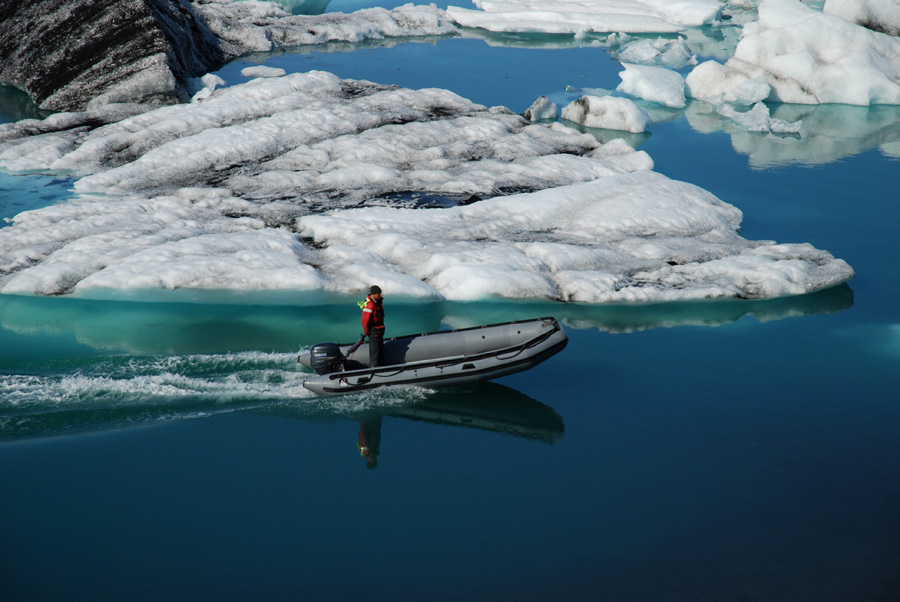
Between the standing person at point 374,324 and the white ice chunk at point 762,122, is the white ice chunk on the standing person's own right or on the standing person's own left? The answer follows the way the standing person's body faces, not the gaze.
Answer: on the standing person's own left

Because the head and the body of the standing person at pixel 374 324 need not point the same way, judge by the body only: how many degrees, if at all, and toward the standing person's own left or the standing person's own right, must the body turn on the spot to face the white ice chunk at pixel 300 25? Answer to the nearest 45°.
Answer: approximately 90° to the standing person's own left

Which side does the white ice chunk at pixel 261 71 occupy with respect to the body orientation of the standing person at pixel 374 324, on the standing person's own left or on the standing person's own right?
on the standing person's own left

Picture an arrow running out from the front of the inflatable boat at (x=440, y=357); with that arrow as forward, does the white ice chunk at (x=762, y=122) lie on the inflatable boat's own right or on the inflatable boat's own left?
on the inflatable boat's own left

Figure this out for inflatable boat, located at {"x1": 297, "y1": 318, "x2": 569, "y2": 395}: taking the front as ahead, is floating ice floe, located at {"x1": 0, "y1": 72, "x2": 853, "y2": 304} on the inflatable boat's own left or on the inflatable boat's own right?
on the inflatable boat's own left

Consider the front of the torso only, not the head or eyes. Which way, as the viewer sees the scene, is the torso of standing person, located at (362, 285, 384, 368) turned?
to the viewer's right

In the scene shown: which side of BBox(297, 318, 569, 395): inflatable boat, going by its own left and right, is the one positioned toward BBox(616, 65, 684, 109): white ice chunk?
left

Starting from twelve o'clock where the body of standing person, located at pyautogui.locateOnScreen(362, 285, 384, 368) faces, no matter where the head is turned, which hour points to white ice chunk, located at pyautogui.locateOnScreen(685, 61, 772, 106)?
The white ice chunk is roughly at 10 o'clock from the standing person.

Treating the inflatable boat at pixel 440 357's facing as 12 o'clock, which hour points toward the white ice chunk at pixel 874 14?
The white ice chunk is roughly at 10 o'clock from the inflatable boat.

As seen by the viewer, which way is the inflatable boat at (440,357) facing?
to the viewer's right
